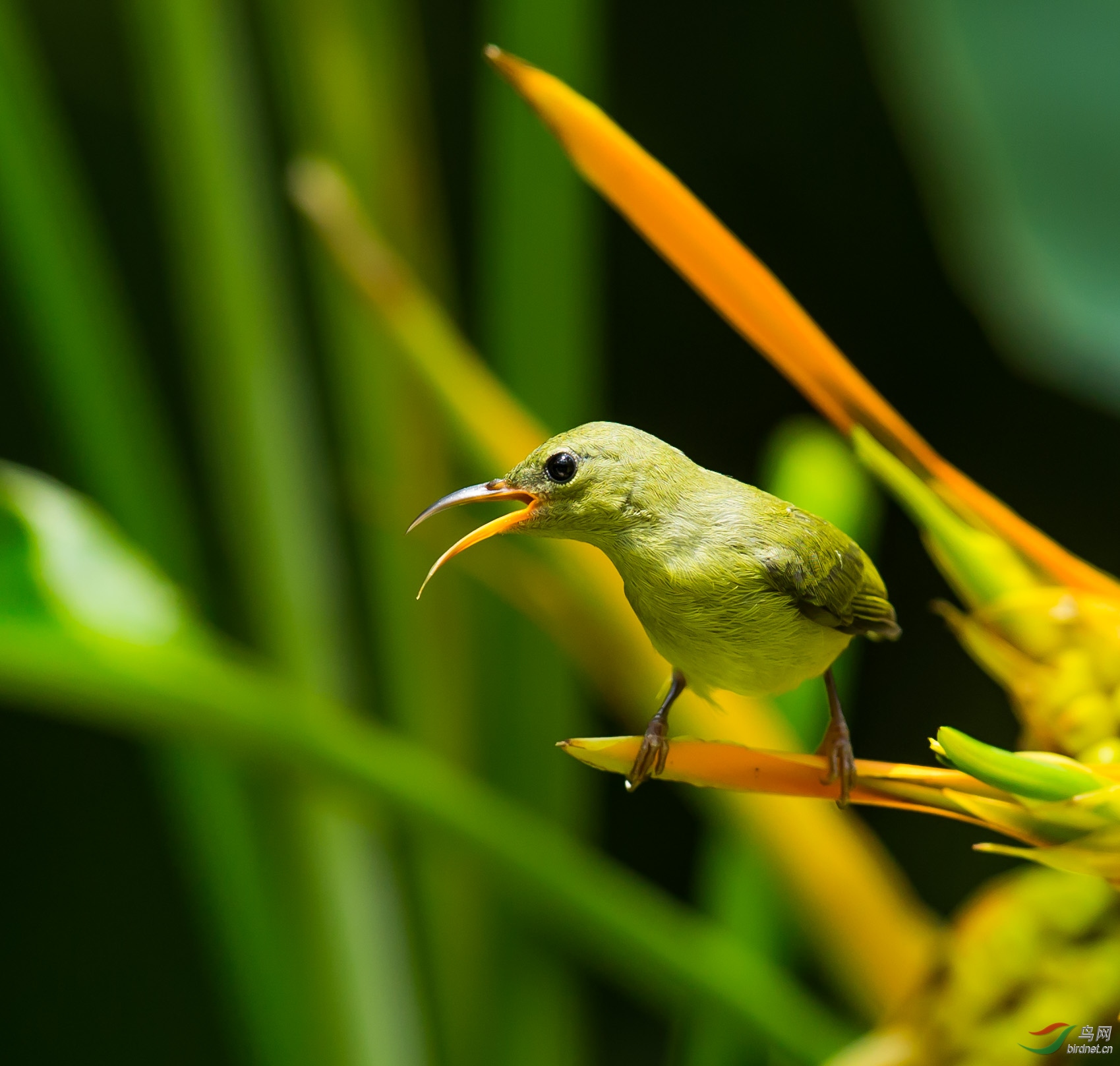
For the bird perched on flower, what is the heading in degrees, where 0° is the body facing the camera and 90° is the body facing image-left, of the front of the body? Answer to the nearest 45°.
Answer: approximately 45°
